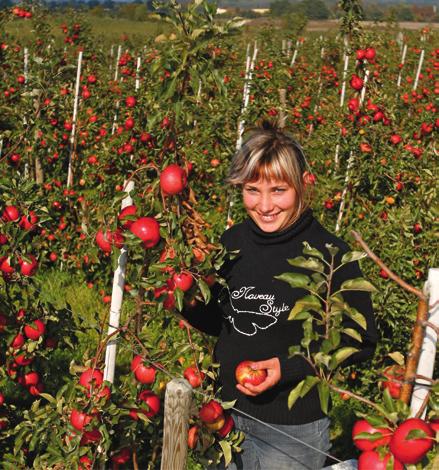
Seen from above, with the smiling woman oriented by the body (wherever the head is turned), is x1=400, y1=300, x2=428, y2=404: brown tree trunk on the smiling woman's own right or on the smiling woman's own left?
on the smiling woman's own left

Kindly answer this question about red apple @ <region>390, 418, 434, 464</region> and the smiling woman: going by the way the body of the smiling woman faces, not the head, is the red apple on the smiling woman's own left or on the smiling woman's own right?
on the smiling woman's own left

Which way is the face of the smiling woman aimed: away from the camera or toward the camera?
toward the camera

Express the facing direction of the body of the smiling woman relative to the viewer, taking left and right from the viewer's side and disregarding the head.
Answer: facing the viewer and to the left of the viewer

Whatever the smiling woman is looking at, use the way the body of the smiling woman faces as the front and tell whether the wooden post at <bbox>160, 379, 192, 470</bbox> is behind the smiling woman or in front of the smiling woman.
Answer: in front
